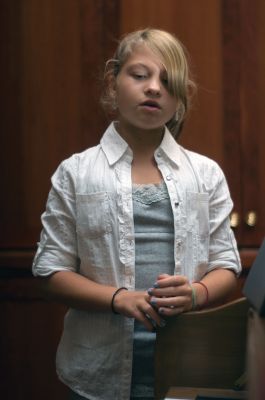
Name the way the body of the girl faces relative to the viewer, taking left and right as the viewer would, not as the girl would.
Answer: facing the viewer

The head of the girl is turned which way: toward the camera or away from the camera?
toward the camera
